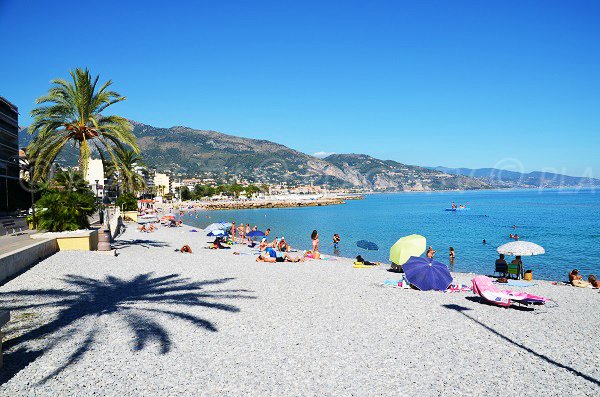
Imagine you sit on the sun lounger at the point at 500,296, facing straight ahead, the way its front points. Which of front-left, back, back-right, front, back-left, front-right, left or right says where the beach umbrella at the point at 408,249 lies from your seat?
back-left

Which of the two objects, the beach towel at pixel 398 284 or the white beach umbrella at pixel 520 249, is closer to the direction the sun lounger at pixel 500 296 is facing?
the white beach umbrella

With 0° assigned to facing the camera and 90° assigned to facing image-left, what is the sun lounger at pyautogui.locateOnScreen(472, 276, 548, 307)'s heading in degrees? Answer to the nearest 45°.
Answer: approximately 270°

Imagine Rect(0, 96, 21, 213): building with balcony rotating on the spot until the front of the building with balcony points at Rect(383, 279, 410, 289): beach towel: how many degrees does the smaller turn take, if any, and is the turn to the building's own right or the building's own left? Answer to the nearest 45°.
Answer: approximately 90° to the building's own right

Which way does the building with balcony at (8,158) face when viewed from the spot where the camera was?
facing to the right of the viewer

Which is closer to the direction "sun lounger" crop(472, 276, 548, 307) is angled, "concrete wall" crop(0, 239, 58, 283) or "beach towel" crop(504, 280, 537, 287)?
the beach towel

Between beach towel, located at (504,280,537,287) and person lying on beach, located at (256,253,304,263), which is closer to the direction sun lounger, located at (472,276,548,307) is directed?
the beach towel

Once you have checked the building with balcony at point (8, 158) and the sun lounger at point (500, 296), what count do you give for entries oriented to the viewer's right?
2

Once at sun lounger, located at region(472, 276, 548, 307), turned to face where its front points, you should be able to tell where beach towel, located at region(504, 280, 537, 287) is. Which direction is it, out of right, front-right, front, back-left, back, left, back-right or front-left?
left

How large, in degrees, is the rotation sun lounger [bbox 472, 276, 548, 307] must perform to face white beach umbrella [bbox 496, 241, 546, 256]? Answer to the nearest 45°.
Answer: approximately 90° to its left
